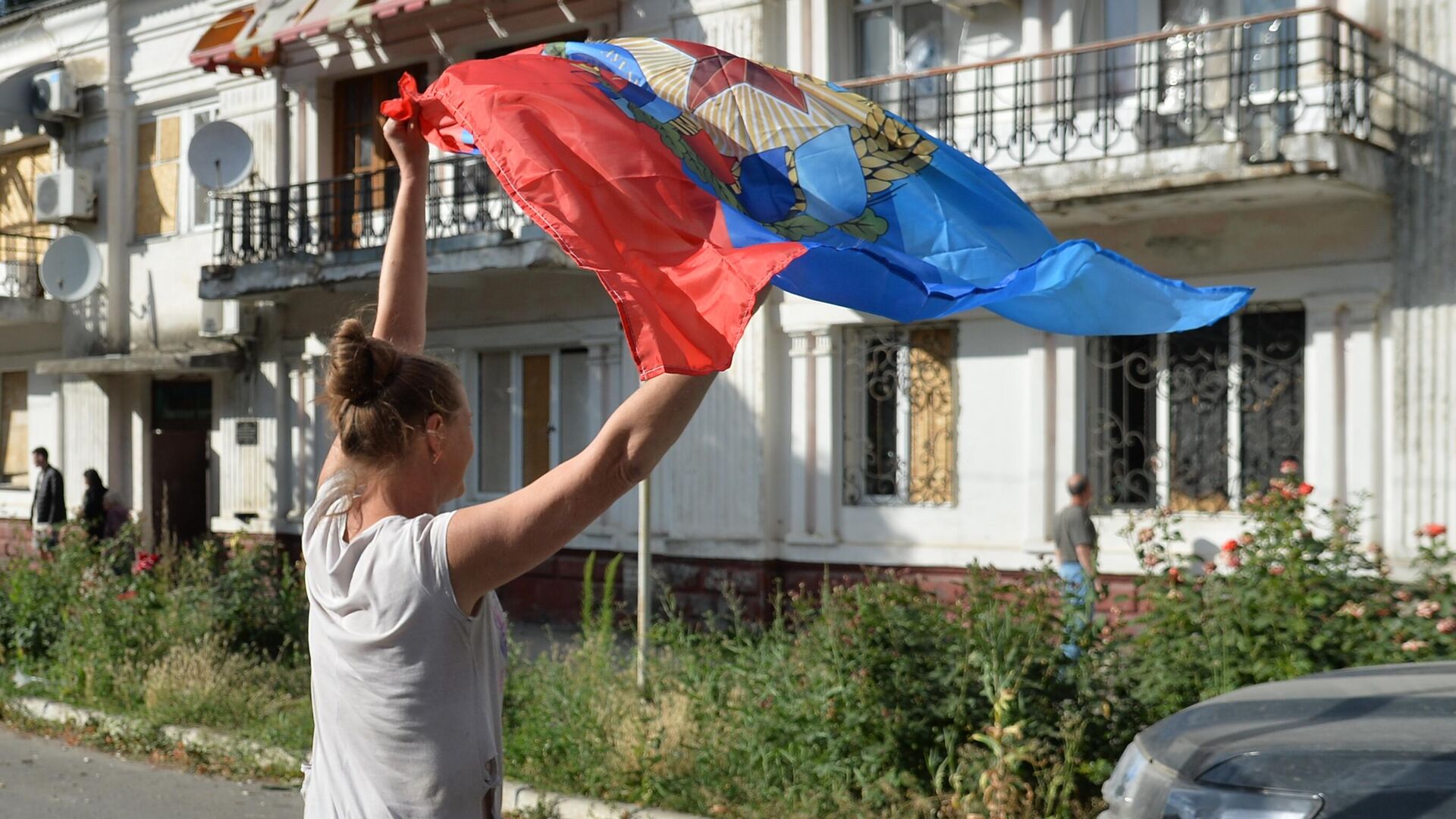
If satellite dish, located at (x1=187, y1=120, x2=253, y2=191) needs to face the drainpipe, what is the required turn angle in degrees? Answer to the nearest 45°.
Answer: approximately 135° to its right

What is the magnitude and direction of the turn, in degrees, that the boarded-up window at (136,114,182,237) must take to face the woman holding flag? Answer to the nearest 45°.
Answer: approximately 45° to its left

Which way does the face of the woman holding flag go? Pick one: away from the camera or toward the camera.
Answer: away from the camera

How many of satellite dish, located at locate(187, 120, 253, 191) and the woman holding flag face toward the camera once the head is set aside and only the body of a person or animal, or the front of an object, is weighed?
1

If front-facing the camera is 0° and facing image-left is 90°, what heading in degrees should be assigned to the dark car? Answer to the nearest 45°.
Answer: approximately 45°

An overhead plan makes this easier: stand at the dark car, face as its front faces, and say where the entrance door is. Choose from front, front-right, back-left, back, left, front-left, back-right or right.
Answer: right

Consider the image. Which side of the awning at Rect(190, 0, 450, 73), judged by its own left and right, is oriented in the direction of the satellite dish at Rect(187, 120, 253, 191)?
right

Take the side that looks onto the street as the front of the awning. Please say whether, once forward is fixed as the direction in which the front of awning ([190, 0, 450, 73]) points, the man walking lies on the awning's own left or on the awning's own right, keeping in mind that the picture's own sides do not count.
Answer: on the awning's own left

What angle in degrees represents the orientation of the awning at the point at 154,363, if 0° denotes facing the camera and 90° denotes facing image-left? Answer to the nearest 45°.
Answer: approximately 45°

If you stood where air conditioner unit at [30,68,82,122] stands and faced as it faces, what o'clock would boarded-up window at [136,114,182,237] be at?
The boarded-up window is roughly at 9 o'clock from the air conditioner unit.
